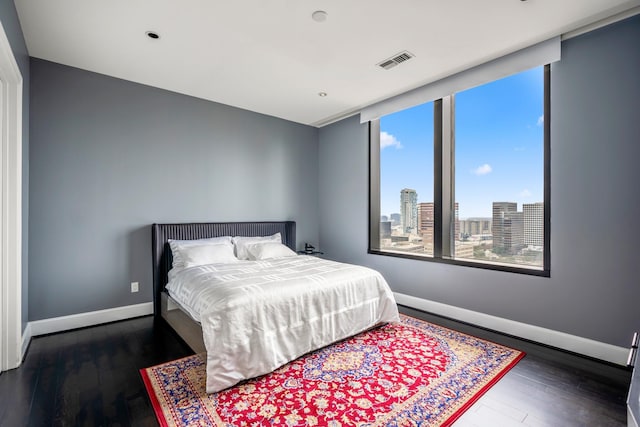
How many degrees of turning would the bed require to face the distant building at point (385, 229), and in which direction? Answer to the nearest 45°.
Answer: approximately 90° to its left

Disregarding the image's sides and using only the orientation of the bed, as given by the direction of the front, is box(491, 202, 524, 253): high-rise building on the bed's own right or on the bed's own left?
on the bed's own left

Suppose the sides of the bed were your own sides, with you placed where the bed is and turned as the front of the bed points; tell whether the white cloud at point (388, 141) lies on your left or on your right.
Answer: on your left

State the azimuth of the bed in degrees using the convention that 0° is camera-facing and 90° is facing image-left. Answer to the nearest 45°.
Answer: approximately 315°
